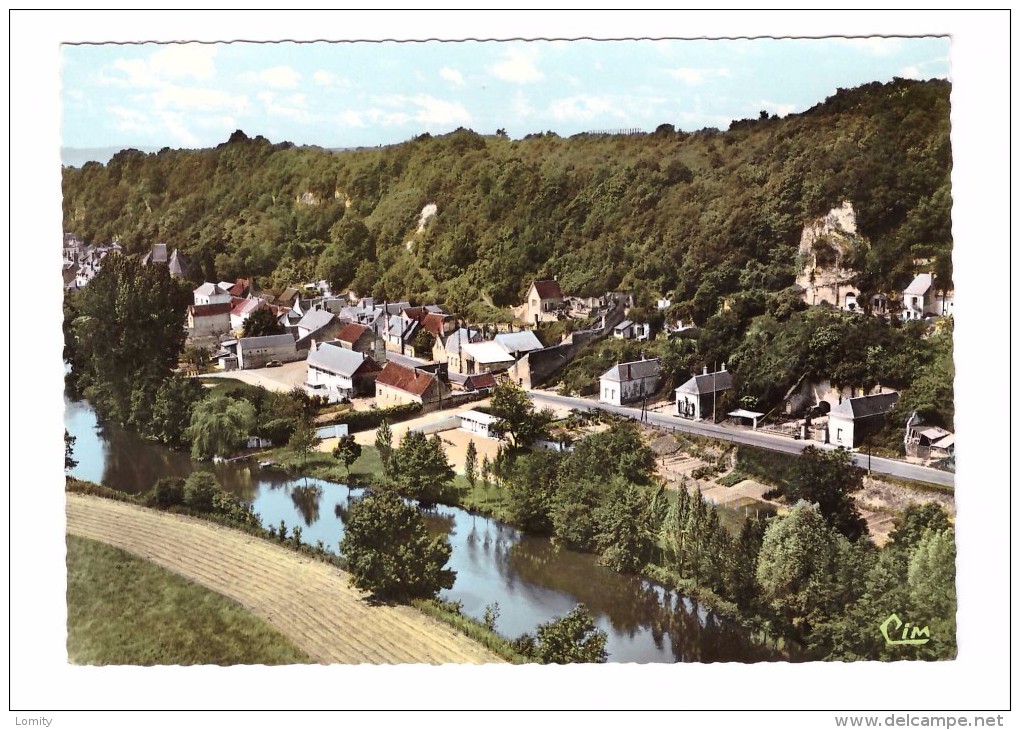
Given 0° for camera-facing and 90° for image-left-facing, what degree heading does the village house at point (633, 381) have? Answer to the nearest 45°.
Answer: approximately 45°

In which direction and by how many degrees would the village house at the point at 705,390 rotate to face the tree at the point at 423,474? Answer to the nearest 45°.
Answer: approximately 45° to its right

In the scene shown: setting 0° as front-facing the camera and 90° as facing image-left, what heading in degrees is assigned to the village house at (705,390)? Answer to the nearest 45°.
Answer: approximately 45°

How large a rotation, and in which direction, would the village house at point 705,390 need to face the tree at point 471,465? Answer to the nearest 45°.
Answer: approximately 45° to its right

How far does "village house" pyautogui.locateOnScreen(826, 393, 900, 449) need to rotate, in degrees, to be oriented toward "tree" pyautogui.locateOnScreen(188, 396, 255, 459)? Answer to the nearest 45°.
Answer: approximately 45° to its right
